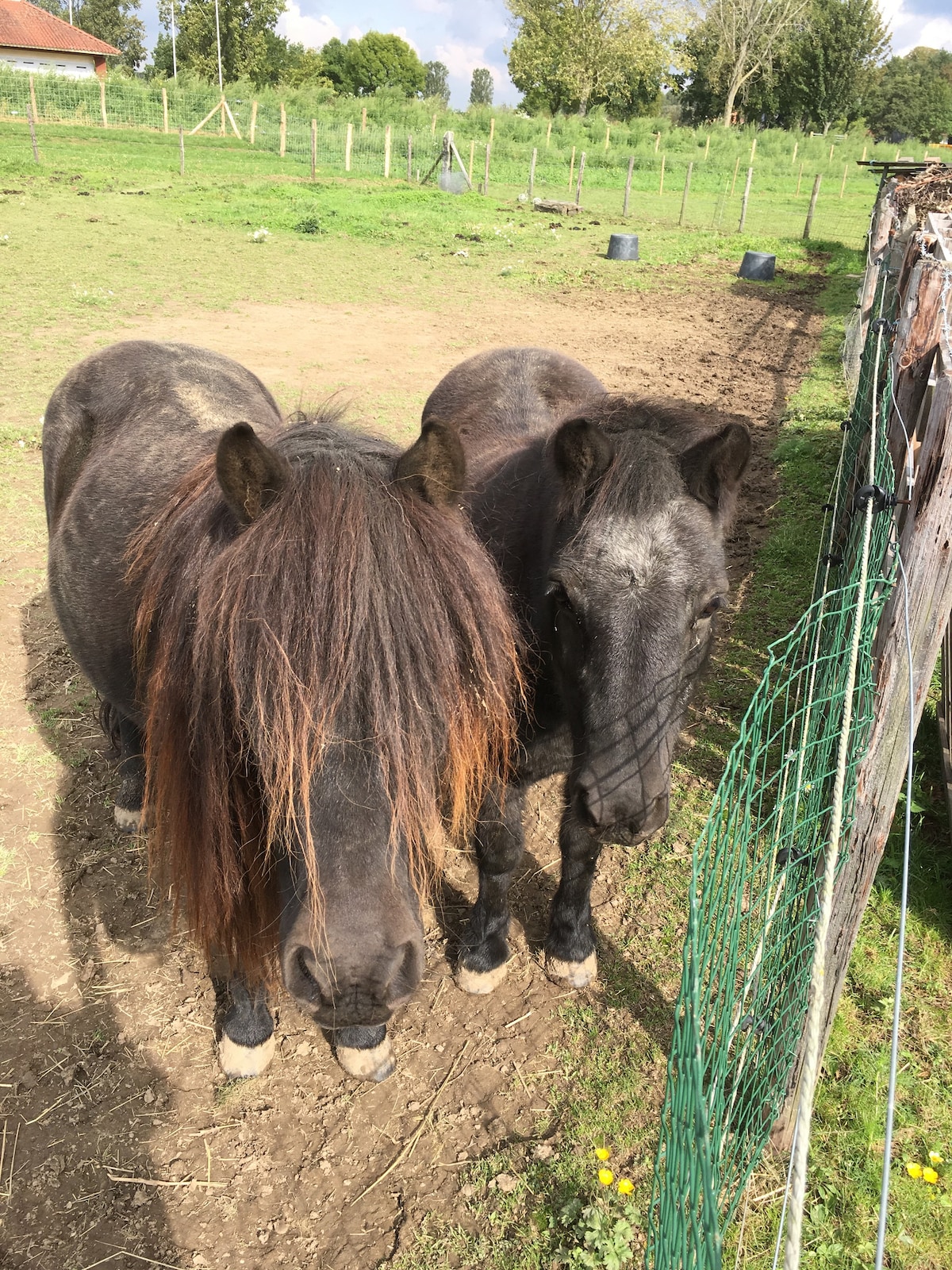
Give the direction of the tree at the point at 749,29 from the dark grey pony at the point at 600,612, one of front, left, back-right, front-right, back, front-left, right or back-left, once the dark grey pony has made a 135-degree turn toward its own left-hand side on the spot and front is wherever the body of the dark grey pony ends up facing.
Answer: front-left

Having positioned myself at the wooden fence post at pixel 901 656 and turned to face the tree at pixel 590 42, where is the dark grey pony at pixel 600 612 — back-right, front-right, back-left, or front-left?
front-left

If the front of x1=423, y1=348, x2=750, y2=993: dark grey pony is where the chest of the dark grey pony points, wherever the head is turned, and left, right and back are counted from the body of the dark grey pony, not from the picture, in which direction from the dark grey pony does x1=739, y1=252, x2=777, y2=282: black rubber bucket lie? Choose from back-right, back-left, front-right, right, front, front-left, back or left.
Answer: back

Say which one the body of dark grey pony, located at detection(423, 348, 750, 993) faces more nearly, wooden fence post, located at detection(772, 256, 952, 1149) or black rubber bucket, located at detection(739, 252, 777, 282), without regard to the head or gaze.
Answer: the wooden fence post

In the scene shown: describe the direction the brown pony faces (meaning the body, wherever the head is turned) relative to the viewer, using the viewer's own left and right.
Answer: facing the viewer and to the right of the viewer

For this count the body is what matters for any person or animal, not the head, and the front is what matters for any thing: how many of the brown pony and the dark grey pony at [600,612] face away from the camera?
0

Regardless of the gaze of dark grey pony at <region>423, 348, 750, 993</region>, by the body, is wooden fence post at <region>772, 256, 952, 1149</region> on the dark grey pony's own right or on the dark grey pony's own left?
on the dark grey pony's own left

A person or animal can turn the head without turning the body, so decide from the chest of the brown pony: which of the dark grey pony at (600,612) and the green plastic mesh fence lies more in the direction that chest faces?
the green plastic mesh fence

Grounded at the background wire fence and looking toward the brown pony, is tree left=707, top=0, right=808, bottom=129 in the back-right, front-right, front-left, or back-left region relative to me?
back-left

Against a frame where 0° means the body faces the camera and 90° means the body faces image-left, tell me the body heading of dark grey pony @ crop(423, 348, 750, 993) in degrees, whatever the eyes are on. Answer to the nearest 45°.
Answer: approximately 0°

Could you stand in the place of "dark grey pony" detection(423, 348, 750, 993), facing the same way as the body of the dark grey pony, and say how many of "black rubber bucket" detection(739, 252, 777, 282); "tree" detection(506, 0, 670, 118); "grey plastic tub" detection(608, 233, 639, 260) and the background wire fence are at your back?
4

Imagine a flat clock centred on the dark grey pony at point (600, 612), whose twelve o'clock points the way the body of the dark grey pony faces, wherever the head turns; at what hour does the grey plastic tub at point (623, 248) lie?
The grey plastic tub is roughly at 6 o'clock from the dark grey pony.
